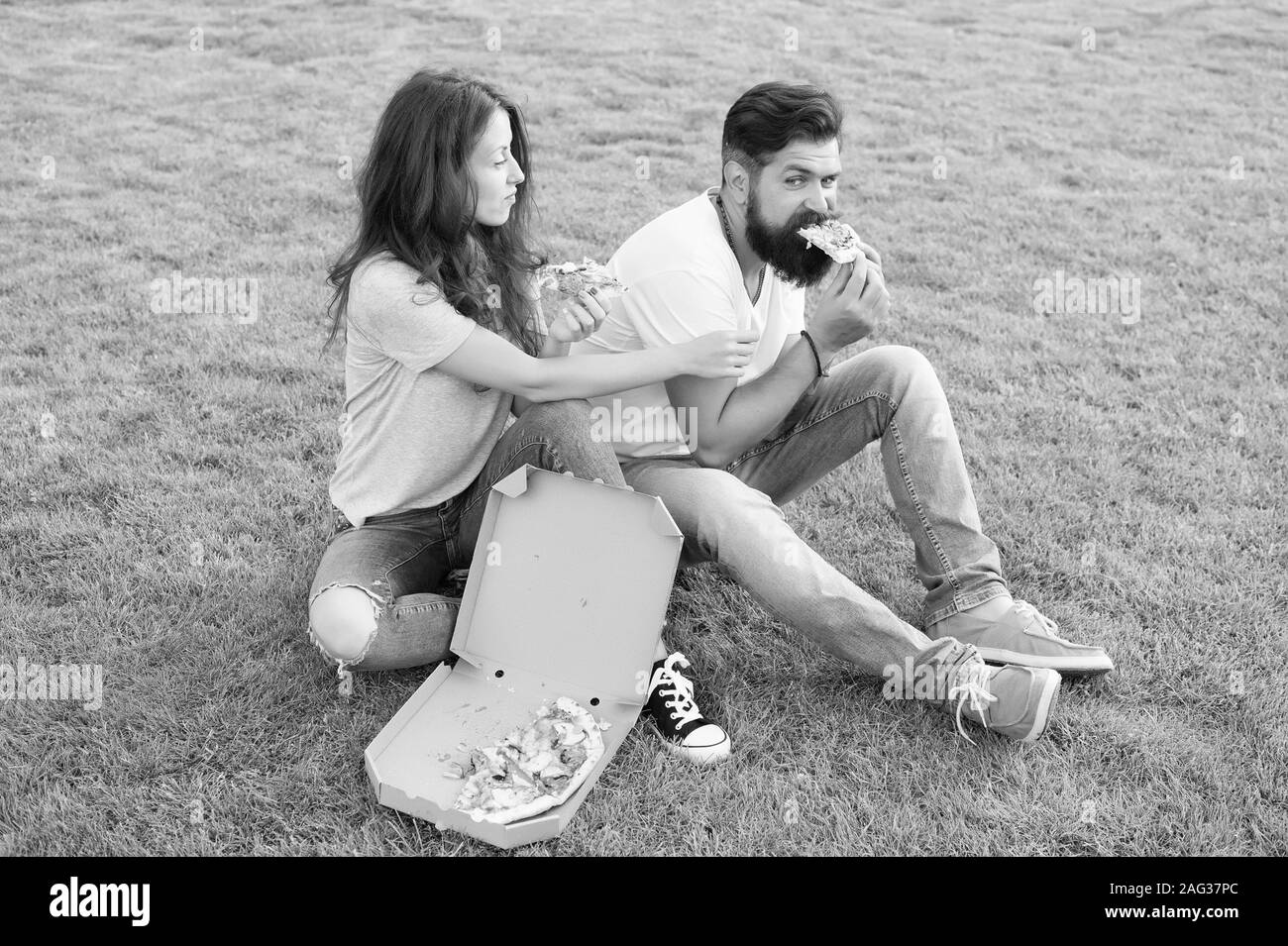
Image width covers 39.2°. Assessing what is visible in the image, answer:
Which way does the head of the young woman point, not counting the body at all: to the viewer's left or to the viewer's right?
to the viewer's right

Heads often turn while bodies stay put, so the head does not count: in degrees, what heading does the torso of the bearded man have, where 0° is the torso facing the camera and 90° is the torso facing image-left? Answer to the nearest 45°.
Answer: approximately 315°

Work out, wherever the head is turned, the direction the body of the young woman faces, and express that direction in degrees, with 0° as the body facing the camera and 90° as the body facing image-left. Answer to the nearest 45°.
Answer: approximately 315°

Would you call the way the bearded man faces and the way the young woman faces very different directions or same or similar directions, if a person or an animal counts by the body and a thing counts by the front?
same or similar directions

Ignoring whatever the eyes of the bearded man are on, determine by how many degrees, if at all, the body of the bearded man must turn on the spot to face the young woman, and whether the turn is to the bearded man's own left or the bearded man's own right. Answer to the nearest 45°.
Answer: approximately 135° to the bearded man's own right

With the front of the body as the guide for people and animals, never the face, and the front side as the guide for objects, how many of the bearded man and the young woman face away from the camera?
0

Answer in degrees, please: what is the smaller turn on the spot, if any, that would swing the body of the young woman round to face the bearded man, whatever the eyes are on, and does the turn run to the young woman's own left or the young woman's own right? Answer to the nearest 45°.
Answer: approximately 45° to the young woman's own left

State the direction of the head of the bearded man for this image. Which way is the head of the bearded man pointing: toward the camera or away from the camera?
toward the camera

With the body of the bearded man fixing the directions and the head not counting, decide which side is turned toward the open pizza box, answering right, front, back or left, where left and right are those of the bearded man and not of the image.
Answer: right

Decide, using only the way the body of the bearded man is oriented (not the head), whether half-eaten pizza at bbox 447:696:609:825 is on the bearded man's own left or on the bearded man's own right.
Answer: on the bearded man's own right
